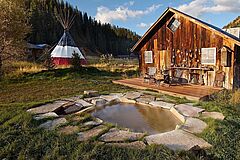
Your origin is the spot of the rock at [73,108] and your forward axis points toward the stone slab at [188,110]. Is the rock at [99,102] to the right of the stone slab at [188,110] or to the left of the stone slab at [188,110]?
left

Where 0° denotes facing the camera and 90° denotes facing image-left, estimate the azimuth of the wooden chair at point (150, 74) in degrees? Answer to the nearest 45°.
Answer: approximately 45°

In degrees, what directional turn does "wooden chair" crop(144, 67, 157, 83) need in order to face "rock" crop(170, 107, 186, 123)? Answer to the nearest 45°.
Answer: approximately 45° to its left

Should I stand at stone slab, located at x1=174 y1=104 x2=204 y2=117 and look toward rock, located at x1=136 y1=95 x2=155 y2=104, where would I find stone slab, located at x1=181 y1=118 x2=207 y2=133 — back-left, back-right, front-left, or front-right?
back-left

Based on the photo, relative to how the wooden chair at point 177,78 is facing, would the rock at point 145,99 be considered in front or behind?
in front

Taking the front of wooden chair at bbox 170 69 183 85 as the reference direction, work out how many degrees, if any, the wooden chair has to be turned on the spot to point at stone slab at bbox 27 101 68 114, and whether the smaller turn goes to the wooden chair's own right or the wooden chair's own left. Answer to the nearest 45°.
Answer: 0° — it already faces it

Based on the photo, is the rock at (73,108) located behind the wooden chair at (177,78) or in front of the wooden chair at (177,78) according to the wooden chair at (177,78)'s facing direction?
in front

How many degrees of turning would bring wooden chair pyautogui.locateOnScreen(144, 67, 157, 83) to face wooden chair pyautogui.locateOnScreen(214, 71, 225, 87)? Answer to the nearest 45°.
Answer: approximately 90° to its left

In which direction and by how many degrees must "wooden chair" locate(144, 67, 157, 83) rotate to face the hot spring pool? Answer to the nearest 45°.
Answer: approximately 45° to its left
